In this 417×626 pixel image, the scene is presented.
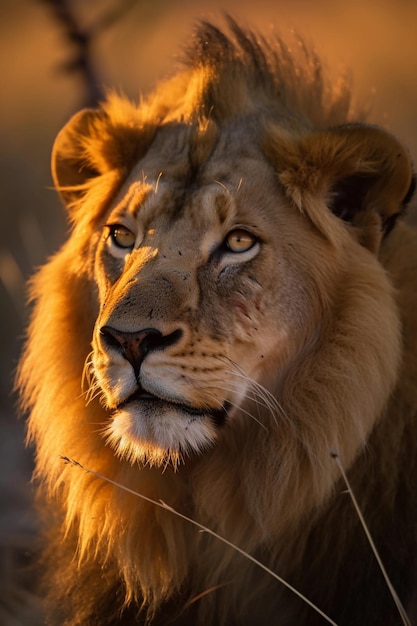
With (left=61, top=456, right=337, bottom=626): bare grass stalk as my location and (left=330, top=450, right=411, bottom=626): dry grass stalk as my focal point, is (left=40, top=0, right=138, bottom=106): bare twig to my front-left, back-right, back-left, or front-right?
back-left

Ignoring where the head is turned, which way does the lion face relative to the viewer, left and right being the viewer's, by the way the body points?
facing the viewer and to the left of the viewer

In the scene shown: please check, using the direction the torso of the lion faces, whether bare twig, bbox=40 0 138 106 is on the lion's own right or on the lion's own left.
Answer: on the lion's own right
